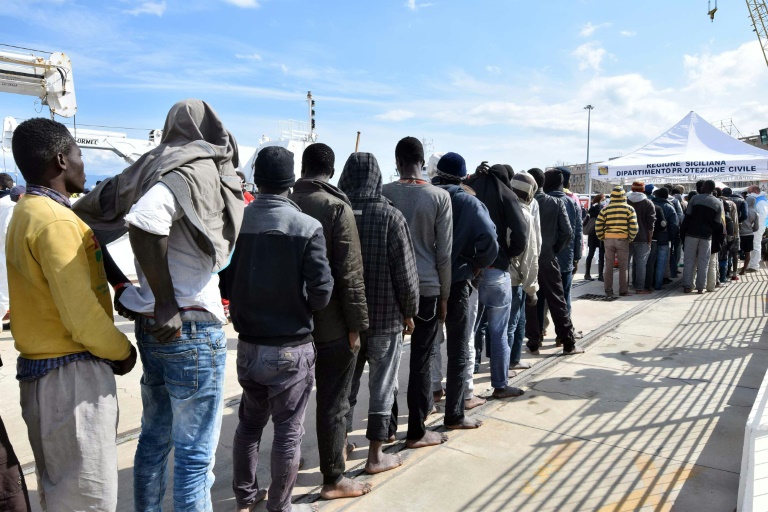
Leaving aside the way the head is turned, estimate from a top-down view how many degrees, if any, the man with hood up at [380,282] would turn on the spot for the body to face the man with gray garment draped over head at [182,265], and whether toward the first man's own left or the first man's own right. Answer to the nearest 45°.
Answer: approximately 180°

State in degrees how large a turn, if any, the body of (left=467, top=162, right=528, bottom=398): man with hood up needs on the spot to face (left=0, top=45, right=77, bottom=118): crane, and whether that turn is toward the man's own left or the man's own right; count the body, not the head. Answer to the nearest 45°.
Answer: approximately 90° to the man's own left

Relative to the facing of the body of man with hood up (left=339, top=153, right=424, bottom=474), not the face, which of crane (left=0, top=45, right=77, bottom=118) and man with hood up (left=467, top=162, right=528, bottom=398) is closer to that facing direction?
the man with hood up

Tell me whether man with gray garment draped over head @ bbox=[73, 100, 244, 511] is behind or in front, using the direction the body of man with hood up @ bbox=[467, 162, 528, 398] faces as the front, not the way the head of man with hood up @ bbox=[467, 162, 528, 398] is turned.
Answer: behind

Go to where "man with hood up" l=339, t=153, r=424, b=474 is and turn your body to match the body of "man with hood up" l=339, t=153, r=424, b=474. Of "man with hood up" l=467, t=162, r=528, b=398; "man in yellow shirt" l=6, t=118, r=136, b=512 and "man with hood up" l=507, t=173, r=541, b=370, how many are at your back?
1

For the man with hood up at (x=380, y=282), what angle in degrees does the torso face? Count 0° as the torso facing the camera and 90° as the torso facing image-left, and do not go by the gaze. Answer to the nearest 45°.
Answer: approximately 225°

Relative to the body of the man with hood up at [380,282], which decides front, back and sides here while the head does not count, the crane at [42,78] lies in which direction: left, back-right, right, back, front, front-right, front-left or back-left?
left

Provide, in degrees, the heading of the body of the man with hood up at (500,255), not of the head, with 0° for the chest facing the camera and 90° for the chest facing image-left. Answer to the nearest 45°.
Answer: approximately 225°
